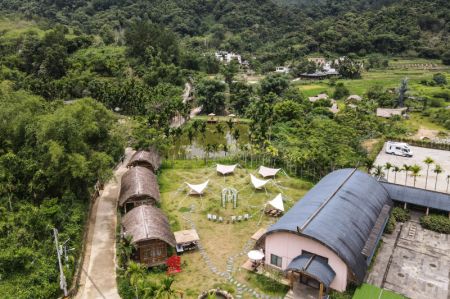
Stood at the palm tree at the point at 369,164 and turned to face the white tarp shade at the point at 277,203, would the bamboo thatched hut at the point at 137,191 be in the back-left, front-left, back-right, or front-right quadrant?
front-right

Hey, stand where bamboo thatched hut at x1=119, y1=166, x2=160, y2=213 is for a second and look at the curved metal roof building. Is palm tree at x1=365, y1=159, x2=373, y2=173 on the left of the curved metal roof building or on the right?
left

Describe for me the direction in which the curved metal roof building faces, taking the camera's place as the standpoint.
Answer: facing the viewer and to the left of the viewer

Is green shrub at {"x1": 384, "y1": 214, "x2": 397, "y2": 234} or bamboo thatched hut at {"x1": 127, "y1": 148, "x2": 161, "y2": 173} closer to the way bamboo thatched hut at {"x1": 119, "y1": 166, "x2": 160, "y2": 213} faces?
the green shrub

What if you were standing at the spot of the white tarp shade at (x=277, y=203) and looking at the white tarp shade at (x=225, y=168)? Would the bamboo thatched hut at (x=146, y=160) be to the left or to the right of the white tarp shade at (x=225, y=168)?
left

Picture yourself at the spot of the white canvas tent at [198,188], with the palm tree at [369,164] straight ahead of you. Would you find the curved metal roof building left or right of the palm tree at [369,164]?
right

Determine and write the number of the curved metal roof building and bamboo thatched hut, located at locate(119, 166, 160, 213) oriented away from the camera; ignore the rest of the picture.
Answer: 0

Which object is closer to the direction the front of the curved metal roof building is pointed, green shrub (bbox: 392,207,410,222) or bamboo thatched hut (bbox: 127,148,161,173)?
the bamboo thatched hut
